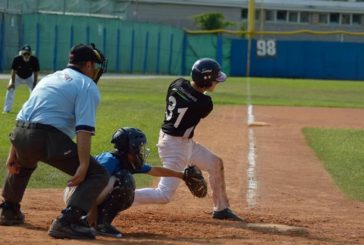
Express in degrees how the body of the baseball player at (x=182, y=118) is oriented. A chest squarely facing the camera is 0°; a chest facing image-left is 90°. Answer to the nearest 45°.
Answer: approximately 225°

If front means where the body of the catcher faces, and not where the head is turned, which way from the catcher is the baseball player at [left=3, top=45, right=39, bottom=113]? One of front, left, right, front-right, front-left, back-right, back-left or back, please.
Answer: left

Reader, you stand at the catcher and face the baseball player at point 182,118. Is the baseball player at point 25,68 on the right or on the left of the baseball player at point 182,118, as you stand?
left

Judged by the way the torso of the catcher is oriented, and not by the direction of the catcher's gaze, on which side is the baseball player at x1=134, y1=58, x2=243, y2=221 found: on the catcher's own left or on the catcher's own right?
on the catcher's own left

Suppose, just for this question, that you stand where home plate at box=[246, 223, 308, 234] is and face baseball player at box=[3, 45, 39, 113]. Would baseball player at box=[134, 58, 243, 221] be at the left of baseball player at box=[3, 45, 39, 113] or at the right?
left

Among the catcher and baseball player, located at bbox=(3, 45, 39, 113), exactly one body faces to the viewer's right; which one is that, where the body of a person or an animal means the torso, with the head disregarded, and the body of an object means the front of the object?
the catcher

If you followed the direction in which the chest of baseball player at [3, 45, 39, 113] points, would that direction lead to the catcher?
yes

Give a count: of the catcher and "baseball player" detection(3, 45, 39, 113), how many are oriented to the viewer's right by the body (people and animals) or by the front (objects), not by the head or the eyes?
1

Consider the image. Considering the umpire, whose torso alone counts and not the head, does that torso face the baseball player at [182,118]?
yes

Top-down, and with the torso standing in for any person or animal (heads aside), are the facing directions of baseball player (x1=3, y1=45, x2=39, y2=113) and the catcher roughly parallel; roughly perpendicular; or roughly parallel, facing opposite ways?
roughly perpendicular

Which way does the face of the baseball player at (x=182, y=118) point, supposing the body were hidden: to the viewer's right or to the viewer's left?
to the viewer's right

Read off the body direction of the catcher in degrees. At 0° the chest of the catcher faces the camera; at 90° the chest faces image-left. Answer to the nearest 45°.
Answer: approximately 270°

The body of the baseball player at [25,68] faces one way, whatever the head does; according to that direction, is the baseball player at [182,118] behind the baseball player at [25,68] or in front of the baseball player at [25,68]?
in front

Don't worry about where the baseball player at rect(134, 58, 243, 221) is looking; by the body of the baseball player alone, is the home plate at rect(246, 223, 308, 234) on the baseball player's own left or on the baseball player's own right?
on the baseball player's own right

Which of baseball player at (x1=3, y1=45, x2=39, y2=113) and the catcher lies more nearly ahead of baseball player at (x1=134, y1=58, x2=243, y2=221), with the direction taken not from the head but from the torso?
the baseball player

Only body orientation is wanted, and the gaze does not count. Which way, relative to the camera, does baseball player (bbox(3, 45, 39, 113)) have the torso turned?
toward the camera
